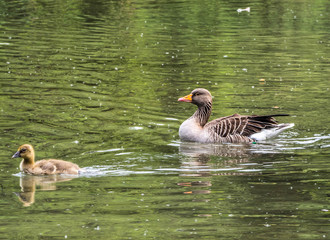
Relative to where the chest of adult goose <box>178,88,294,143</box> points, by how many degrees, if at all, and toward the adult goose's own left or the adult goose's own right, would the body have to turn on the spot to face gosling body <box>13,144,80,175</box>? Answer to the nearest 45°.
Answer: approximately 45° to the adult goose's own left

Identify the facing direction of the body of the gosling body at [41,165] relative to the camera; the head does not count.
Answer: to the viewer's left

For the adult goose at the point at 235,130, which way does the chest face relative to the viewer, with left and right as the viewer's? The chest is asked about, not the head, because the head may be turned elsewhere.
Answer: facing to the left of the viewer

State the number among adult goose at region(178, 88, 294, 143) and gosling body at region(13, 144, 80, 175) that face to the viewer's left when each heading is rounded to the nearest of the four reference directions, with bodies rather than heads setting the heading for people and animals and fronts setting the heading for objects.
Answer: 2

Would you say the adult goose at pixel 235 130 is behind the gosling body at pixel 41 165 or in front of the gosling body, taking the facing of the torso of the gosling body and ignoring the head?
behind
